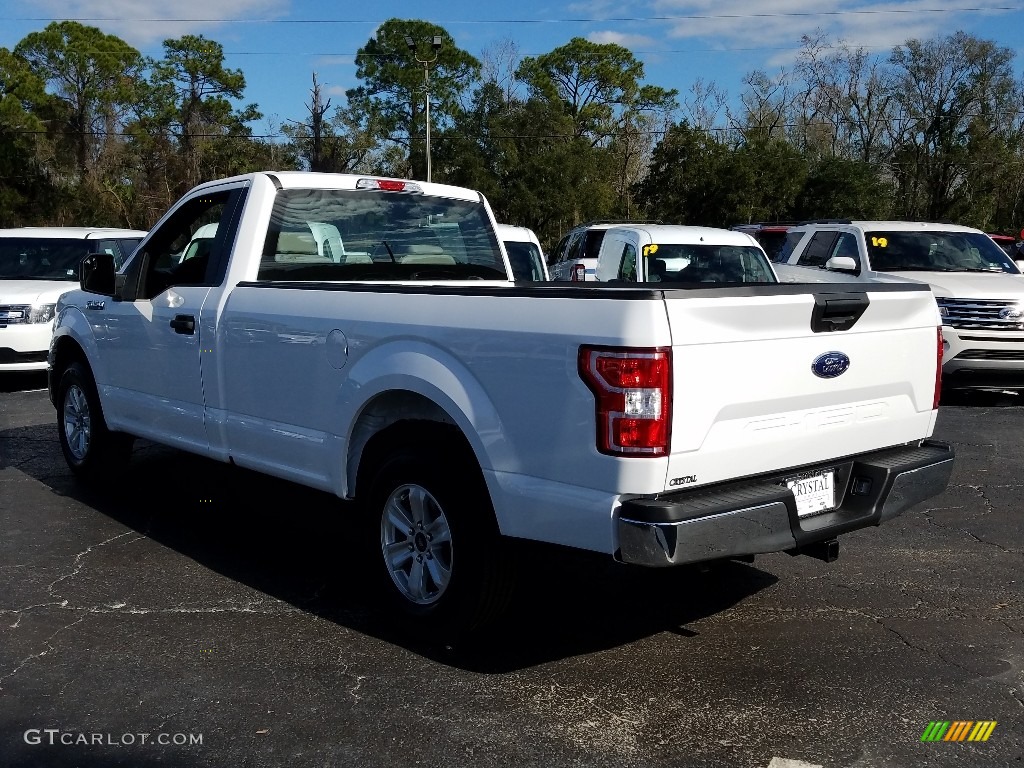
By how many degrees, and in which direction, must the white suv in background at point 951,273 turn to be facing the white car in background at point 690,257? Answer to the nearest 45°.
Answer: approximately 90° to its right

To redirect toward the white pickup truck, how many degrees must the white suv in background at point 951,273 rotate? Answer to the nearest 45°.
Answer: approximately 45° to its right

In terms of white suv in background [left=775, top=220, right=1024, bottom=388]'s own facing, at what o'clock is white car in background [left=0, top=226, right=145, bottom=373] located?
The white car in background is roughly at 4 o'clock from the white suv in background.

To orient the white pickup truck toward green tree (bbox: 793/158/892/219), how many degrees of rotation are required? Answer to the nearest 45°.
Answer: approximately 45° to its right

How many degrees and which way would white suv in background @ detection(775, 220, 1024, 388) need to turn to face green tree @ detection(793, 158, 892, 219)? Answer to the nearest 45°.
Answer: approximately 135° to its left

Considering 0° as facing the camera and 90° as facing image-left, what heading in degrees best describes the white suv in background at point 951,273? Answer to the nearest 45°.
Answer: approximately 315°

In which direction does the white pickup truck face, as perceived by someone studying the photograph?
facing away from the viewer and to the left of the viewer

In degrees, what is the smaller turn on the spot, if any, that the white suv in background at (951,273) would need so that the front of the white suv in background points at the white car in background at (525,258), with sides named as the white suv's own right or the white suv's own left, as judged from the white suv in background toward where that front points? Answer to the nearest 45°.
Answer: approximately 135° to the white suv's own right

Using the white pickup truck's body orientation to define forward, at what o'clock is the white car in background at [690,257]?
The white car in background is roughly at 2 o'clock from the white pickup truck.

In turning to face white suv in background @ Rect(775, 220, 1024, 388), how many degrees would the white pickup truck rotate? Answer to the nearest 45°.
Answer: approximately 90° to its right

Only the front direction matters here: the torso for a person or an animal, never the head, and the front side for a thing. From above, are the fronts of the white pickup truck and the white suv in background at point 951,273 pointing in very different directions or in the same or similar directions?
very different directions

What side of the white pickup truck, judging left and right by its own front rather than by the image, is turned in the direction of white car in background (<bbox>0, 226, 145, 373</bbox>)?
front
